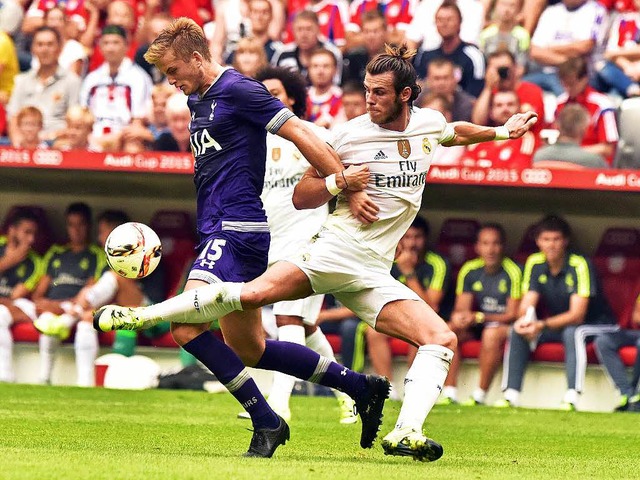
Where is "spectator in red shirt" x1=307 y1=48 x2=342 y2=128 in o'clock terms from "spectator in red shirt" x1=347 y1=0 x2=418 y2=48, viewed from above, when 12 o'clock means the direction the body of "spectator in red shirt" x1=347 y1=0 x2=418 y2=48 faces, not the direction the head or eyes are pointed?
"spectator in red shirt" x1=307 y1=48 x2=342 y2=128 is roughly at 1 o'clock from "spectator in red shirt" x1=347 y1=0 x2=418 y2=48.

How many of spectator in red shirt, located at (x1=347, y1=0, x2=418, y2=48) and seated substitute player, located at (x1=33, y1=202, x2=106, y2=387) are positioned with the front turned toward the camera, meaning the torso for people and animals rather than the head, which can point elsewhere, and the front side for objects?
2

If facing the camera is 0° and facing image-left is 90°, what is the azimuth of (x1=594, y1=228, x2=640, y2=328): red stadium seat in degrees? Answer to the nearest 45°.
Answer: approximately 0°

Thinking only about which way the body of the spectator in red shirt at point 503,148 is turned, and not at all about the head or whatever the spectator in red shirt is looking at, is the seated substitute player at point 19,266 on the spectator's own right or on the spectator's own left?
on the spectator's own right

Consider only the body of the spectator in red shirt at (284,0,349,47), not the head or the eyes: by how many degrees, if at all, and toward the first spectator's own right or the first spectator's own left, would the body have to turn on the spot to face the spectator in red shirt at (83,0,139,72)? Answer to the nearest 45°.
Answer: approximately 90° to the first spectator's own right

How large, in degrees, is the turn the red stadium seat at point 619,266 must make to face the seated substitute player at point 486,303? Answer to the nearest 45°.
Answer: approximately 45° to its right
